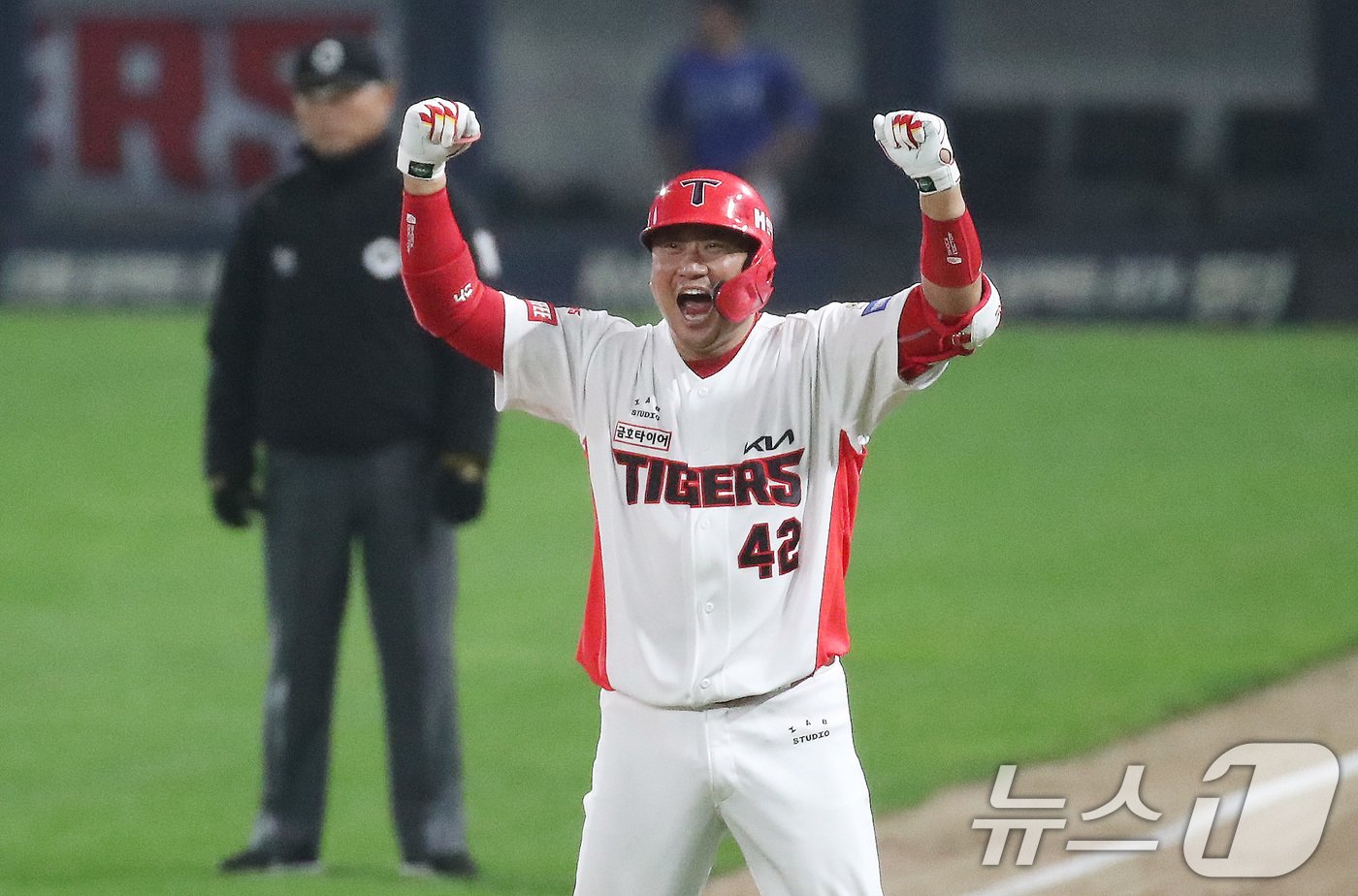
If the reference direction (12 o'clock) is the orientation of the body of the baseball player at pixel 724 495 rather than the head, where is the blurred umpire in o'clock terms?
The blurred umpire is roughly at 5 o'clock from the baseball player.

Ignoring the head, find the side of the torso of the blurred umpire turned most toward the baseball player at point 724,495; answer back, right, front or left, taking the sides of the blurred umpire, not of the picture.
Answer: front

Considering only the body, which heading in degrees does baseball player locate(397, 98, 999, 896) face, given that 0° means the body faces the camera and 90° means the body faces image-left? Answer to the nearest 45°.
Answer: approximately 0°

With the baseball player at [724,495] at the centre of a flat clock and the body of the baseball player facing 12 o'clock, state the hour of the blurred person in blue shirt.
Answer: The blurred person in blue shirt is roughly at 6 o'clock from the baseball player.

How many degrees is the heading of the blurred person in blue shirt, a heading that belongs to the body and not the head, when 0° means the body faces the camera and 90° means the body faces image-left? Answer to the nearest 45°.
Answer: approximately 0°

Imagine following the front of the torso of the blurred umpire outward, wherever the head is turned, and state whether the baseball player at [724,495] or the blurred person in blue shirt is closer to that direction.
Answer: the baseball player

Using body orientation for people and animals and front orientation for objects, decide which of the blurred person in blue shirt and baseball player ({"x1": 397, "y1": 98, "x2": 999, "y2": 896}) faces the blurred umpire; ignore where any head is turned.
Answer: the blurred person in blue shirt
